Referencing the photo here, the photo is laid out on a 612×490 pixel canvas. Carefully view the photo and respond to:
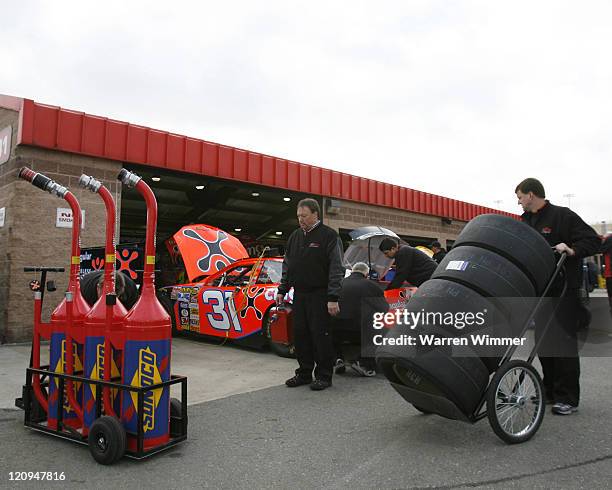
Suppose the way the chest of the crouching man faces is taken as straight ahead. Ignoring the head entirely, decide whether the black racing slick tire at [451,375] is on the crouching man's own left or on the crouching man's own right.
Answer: on the crouching man's own right

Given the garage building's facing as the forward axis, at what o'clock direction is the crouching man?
The crouching man is roughly at 12 o'clock from the garage building.

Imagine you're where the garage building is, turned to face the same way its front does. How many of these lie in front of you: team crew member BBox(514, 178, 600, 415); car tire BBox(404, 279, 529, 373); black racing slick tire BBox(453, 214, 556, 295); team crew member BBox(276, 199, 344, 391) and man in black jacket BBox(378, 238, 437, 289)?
5

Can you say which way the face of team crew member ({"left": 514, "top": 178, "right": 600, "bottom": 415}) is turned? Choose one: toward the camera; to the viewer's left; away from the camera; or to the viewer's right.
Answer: to the viewer's left

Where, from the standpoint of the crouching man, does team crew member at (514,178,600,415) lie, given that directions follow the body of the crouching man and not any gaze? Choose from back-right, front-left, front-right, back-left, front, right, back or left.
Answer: right

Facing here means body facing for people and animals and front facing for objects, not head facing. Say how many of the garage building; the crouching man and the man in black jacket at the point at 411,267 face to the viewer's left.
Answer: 1

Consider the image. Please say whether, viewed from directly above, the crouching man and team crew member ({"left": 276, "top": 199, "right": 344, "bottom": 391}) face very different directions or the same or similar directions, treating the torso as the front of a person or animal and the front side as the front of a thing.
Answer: very different directions

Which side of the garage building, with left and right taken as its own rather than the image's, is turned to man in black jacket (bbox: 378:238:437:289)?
front
